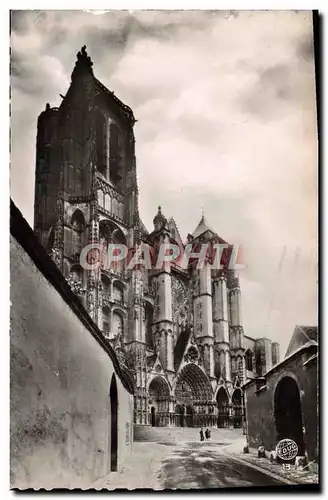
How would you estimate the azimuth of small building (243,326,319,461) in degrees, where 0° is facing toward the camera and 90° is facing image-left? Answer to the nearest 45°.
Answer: approximately 45°

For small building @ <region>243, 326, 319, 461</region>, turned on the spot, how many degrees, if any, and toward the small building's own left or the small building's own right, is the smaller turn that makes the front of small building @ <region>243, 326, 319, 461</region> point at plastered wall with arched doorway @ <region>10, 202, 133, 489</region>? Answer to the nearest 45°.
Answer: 0° — it already faces it

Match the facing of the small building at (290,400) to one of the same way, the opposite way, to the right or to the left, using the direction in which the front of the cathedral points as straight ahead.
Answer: to the right

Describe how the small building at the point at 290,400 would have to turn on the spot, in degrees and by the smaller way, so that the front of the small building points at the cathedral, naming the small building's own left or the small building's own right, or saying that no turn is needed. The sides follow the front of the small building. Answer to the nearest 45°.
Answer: approximately 45° to the small building's own right
